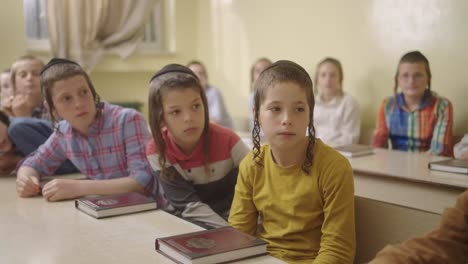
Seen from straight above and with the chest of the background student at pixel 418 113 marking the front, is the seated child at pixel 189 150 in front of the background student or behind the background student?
in front

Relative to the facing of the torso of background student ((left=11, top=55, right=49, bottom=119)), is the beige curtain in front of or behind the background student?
behind

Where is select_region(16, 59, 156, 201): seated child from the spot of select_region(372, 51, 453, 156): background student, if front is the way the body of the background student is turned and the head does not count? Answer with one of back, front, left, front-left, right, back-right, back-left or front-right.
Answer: front-right

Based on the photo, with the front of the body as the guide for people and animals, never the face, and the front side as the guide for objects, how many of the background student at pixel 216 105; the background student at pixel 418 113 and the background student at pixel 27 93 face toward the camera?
3

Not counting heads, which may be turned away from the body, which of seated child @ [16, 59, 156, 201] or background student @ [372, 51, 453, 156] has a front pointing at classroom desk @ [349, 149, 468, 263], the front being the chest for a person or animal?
the background student

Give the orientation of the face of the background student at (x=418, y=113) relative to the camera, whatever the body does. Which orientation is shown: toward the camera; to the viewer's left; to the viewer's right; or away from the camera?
toward the camera

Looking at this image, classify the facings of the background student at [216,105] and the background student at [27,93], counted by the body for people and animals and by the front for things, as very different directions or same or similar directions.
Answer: same or similar directions

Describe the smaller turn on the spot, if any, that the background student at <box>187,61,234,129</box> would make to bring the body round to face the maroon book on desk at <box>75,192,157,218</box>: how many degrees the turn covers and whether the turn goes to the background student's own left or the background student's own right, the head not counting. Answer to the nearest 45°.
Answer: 0° — they already face it

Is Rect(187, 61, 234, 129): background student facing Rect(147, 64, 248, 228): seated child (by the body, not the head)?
yes

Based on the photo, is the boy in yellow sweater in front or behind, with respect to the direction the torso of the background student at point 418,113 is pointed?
in front

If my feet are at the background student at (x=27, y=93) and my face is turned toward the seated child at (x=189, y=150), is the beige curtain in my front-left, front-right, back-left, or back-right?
back-left

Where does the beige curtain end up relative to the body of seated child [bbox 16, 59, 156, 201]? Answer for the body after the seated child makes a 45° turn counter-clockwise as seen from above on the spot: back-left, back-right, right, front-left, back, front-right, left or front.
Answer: back

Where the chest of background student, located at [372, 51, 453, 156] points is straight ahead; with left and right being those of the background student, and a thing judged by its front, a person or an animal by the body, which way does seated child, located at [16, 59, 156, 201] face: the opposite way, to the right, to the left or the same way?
the same way

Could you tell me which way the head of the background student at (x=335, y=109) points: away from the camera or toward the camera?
toward the camera

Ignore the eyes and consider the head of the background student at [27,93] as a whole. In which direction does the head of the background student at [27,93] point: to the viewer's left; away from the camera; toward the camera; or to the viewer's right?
toward the camera

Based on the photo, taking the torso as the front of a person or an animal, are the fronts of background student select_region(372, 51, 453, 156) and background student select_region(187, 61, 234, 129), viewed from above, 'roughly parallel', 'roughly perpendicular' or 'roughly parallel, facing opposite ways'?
roughly parallel

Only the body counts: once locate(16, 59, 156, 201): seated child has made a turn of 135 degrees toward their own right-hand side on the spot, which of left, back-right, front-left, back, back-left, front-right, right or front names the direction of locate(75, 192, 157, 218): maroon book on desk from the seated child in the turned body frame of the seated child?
back

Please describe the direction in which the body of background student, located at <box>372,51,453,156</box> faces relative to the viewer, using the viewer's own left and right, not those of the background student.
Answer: facing the viewer
